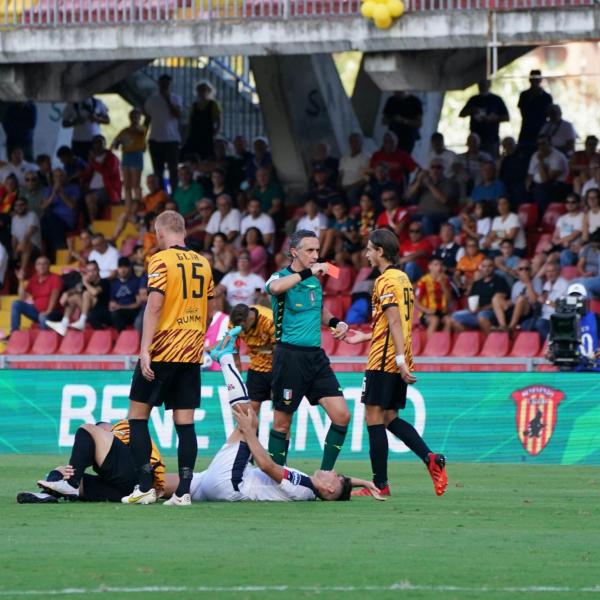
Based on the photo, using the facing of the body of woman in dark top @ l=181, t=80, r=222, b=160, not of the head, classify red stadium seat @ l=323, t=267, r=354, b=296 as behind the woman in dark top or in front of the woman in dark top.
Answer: in front

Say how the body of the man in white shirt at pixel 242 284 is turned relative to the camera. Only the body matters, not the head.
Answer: toward the camera

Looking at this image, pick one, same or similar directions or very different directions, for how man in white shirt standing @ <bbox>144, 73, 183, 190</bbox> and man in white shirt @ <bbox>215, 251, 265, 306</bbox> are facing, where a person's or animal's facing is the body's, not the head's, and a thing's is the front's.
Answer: same or similar directions

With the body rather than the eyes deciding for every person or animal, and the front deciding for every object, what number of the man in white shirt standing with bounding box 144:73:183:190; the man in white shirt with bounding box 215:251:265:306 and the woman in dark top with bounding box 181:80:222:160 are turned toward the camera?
3

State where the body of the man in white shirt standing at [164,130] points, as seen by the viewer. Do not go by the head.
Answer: toward the camera

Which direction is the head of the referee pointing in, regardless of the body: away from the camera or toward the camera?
toward the camera

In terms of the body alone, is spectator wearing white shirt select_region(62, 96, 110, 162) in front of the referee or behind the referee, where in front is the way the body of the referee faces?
behind

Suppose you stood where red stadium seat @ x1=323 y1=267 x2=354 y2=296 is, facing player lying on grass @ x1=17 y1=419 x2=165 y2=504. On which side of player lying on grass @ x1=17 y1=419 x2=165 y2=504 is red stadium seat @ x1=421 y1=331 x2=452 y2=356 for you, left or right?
left

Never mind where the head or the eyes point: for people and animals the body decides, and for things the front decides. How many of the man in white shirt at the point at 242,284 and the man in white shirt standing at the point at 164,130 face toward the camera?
2

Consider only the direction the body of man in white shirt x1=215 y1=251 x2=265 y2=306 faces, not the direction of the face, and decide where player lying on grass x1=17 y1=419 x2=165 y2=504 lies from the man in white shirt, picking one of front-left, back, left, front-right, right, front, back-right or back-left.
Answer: front

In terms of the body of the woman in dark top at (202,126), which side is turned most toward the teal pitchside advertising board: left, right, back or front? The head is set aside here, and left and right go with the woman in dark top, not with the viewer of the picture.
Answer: front

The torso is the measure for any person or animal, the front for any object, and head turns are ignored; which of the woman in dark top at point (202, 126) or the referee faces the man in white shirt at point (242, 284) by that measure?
the woman in dark top

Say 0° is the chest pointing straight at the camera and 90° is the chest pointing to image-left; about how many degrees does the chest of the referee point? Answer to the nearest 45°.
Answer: approximately 315°

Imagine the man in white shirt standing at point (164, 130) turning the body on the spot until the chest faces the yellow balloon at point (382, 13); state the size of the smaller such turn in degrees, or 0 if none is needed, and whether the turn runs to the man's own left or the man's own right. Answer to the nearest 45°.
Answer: approximately 45° to the man's own left

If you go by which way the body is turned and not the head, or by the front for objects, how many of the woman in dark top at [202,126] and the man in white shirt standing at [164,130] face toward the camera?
2
